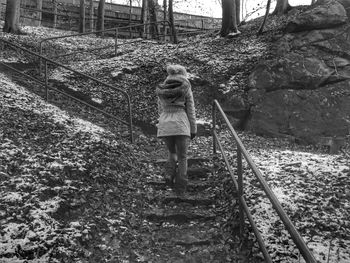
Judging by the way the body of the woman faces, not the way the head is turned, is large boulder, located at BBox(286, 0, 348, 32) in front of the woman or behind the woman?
in front

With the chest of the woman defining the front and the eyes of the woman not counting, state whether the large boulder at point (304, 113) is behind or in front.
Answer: in front

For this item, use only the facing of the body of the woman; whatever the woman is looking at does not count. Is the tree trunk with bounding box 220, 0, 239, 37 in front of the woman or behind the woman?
in front

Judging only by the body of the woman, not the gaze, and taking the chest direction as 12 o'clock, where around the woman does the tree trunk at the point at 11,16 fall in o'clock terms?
The tree trunk is roughly at 11 o'clock from the woman.

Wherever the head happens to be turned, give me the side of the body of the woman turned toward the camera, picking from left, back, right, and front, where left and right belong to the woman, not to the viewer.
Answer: back
